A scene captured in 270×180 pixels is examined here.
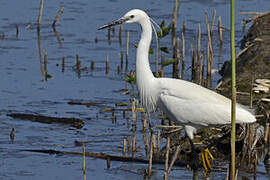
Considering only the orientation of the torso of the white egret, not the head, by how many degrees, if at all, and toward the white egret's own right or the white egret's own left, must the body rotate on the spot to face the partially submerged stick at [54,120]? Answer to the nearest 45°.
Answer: approximately 45° to the white egret's own right

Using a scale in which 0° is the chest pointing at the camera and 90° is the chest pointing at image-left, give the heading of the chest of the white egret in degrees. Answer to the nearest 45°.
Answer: approximately 90°
